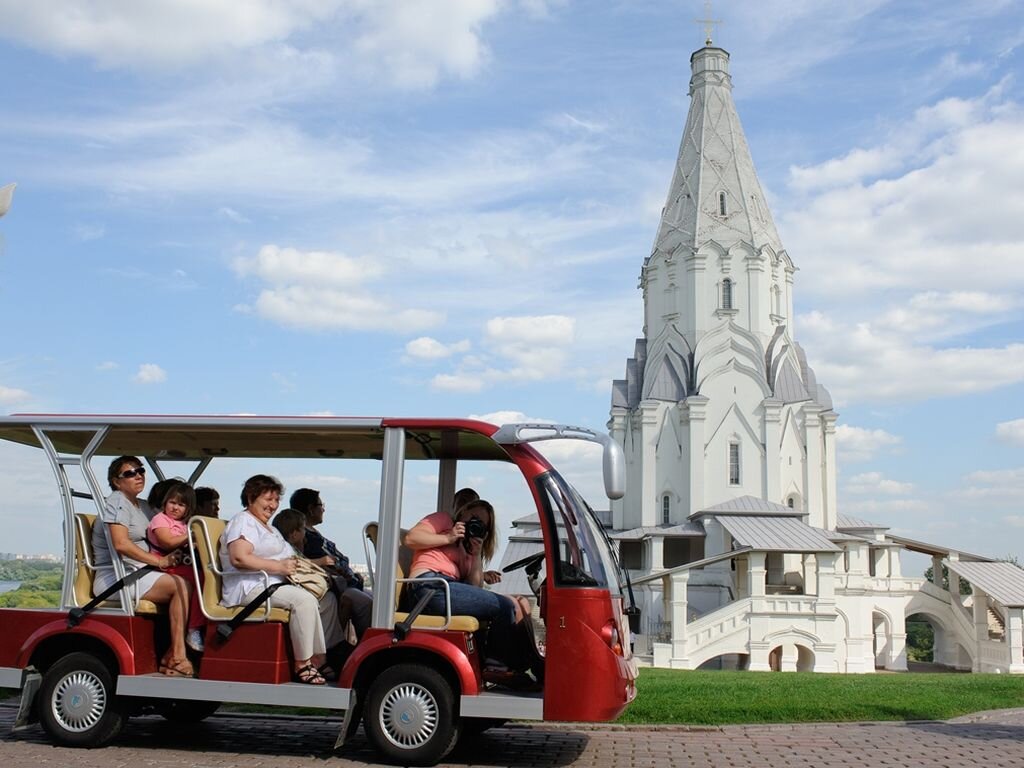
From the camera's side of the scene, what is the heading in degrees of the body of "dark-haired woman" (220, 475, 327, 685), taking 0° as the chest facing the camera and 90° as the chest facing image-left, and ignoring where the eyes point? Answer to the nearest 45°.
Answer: approximately 270°

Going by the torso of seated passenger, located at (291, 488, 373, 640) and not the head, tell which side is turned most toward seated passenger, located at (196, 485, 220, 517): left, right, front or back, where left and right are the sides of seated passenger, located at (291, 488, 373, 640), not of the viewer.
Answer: back

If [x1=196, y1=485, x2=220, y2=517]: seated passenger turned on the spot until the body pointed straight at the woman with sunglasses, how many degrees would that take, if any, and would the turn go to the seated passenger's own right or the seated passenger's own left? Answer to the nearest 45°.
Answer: approximately 135° to the seated passenger's own right

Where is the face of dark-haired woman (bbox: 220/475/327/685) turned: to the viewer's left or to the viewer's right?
to the viewer's right

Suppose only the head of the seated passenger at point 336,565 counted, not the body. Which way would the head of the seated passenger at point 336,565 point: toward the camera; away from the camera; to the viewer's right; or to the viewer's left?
to the viewer's right

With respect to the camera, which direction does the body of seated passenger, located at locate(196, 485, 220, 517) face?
to the viewer's right

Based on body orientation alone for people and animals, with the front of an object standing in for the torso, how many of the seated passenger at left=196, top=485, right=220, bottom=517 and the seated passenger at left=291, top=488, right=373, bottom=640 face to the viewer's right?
2

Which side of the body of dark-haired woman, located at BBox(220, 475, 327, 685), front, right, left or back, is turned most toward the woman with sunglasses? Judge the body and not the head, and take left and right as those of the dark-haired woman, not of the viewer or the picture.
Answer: back

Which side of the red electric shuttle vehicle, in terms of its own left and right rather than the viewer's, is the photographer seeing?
right

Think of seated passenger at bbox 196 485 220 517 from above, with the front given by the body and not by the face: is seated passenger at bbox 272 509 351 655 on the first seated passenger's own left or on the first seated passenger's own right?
on the first seated passenger's own right

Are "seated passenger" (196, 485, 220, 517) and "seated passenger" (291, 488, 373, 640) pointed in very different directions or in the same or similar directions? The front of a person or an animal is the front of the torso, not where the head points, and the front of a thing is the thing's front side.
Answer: same or similar directions

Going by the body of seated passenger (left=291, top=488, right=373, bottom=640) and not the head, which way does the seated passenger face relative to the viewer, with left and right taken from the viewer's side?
facing to the right of the viewer

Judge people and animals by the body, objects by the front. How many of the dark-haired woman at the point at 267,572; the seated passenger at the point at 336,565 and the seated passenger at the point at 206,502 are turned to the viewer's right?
3

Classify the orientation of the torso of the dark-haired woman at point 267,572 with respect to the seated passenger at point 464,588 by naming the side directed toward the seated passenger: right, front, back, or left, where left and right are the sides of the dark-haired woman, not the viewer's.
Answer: front

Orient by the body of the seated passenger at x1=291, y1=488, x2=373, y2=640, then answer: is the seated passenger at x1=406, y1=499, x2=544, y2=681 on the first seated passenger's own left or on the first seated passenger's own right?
on the first seated passenger's own right
